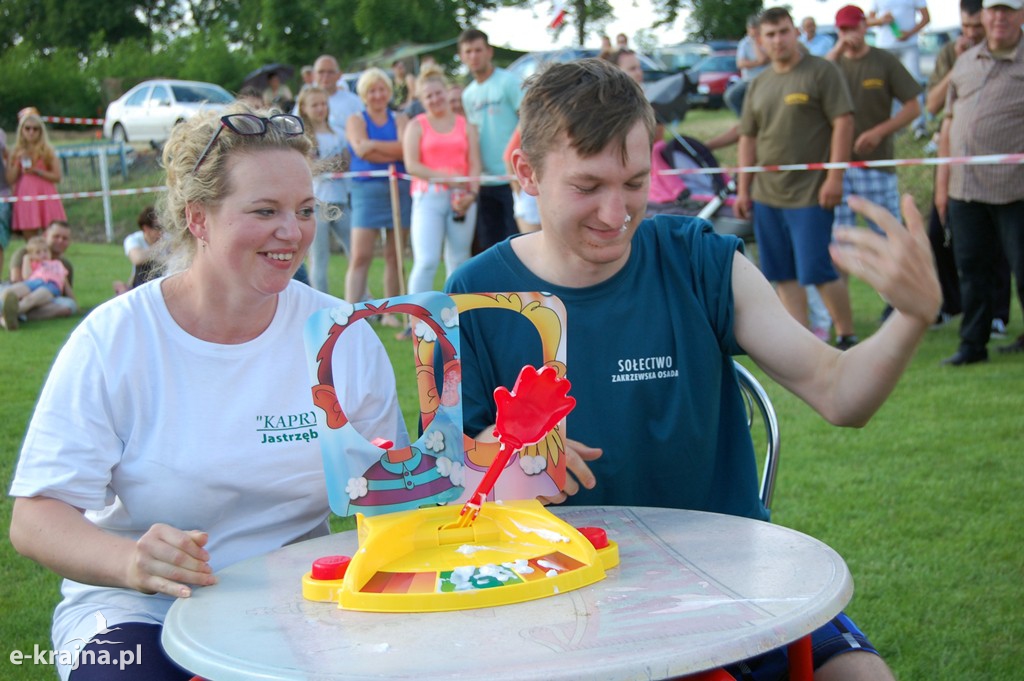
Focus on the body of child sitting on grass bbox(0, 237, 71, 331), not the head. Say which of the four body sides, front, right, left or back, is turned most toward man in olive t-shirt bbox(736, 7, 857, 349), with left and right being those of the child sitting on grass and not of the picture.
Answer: left

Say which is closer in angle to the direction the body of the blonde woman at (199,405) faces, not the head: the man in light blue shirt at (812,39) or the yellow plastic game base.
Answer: the yellow plastic game base

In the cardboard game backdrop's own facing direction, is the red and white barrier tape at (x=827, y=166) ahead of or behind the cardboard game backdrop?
behind

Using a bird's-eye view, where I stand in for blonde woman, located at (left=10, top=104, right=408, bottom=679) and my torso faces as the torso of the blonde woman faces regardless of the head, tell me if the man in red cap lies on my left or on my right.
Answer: on my left

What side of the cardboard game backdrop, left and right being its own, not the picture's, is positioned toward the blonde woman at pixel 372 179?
back

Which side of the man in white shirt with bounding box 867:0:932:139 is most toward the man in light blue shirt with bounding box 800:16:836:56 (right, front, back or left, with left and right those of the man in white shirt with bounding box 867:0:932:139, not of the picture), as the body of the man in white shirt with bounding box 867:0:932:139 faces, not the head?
back

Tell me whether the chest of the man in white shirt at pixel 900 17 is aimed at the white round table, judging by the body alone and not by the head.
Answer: yes

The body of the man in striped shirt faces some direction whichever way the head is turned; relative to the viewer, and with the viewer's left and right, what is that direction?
facing the viewer and to the left of the viewer

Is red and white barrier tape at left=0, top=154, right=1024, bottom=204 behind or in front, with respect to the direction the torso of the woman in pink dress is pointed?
in front

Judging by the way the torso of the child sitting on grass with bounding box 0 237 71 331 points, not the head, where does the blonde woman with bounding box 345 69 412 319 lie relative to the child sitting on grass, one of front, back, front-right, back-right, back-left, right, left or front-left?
left
